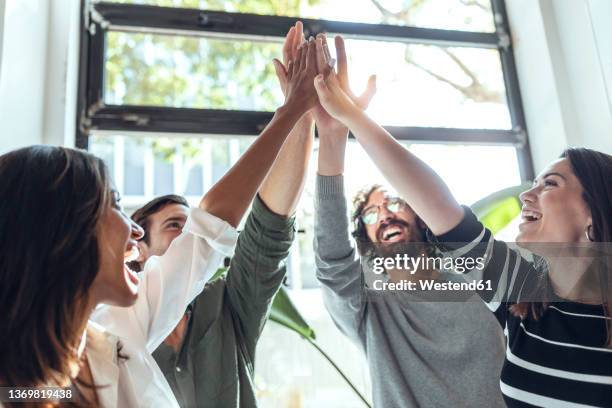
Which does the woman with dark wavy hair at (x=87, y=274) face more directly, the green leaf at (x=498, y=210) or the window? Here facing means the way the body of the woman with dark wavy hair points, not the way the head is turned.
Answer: the green leaf

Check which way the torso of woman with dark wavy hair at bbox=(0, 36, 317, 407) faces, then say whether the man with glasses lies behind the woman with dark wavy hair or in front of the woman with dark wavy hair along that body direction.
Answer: in front

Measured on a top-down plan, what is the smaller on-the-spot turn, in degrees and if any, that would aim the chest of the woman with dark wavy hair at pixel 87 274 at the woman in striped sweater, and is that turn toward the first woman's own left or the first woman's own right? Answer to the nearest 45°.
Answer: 0° — they already face them

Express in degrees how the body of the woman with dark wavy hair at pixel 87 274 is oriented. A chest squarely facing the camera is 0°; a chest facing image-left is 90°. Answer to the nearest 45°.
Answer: approximately 270°

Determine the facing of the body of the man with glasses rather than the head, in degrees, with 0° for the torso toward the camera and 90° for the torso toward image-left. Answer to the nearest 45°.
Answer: approximately 0°

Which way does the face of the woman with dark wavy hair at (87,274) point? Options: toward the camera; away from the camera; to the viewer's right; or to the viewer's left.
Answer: to the viewer's right

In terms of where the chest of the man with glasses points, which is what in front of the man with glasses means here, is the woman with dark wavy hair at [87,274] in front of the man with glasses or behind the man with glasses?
in front

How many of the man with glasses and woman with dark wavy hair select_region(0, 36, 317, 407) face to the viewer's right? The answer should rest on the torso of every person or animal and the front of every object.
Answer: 1
